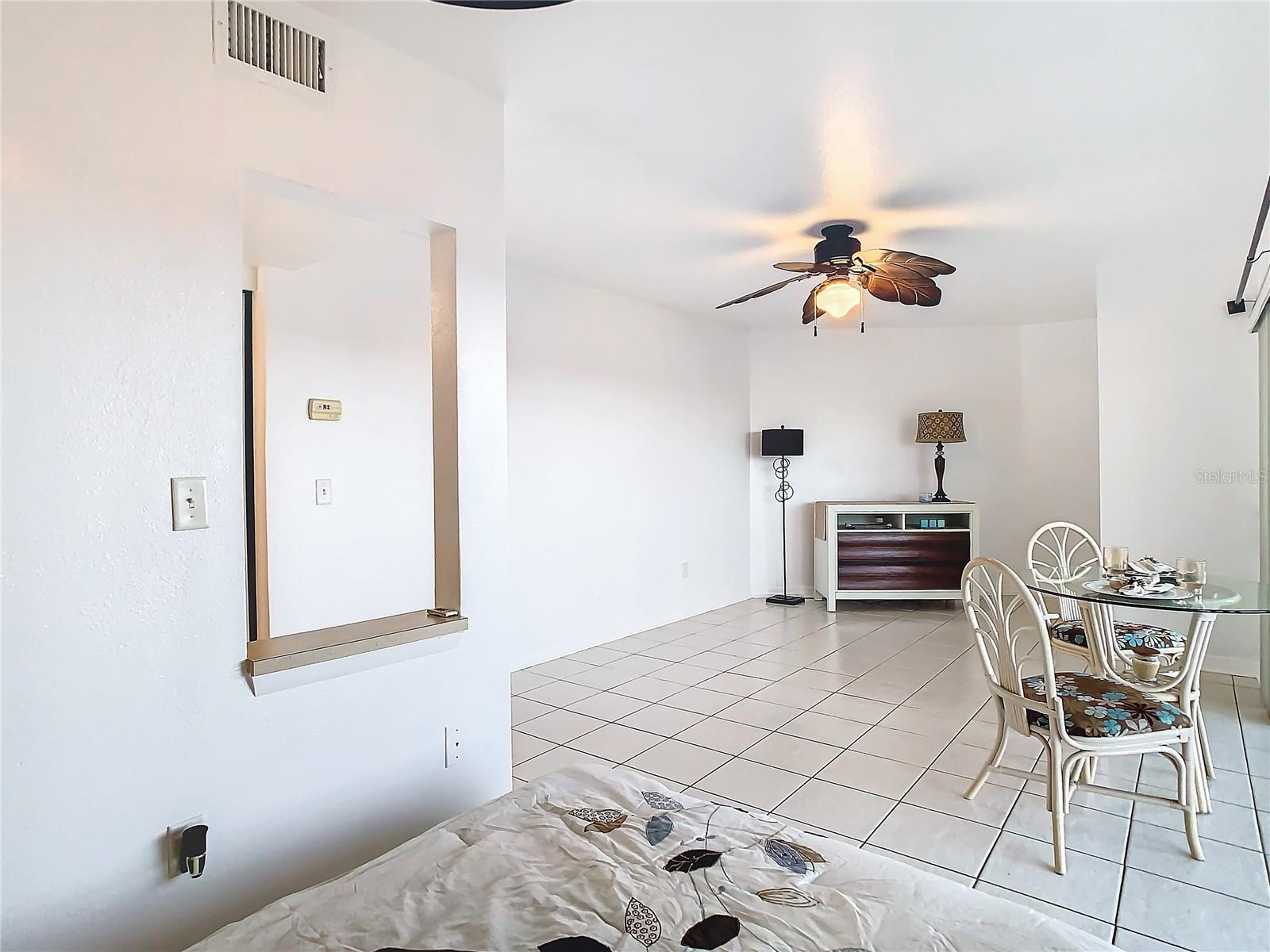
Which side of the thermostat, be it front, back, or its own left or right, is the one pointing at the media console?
left

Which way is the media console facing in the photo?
toward the camera

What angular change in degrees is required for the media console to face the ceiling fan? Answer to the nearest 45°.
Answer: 0° — it already faces it

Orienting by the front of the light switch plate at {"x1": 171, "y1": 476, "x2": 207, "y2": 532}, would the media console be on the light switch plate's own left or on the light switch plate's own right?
on the light switch plate's own left

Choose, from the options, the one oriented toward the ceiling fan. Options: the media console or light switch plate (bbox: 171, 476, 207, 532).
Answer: the media console

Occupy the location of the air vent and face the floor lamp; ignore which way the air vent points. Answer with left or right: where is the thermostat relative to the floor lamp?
left

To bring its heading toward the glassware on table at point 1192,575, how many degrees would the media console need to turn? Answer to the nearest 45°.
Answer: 0° — it already faces it

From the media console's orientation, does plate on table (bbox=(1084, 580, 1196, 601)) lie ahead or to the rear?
ahead

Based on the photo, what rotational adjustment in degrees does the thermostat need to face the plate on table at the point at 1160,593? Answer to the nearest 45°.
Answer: approximately 45° to its left
